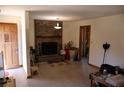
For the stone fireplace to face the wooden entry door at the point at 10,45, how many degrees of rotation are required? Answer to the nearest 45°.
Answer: approximately 45° to its right

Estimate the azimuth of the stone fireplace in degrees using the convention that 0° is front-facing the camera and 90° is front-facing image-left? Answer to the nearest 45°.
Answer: approximately 0°
